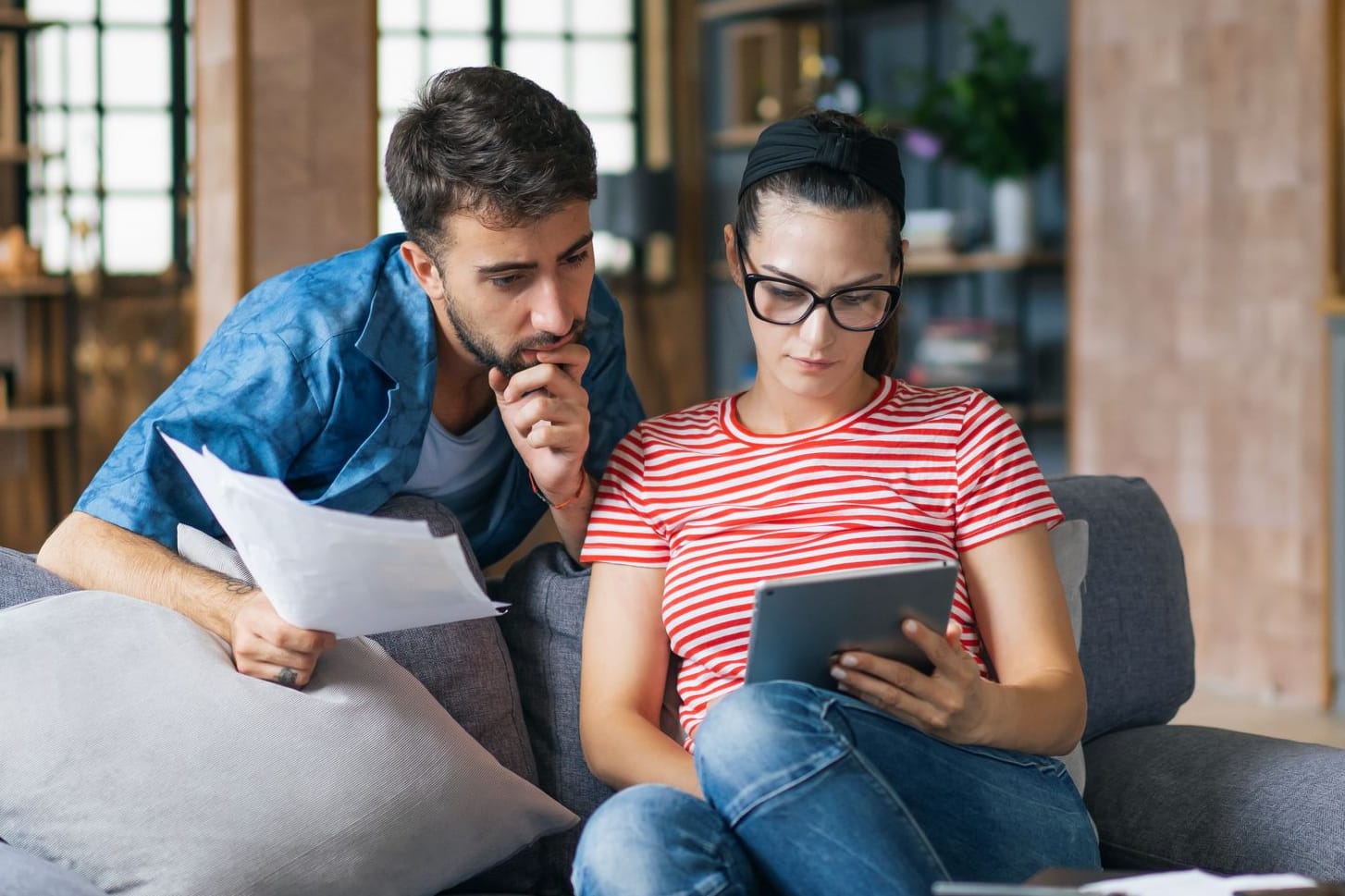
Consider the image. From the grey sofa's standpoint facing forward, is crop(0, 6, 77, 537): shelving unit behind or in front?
behind

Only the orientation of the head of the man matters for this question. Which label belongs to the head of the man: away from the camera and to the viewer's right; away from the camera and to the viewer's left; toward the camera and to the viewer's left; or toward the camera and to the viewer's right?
toward the camera and to the viewer's right

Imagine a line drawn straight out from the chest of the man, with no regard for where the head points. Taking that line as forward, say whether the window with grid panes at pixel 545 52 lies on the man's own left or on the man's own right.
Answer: on the man's own left

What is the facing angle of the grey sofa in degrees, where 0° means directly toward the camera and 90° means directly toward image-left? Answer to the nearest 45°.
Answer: approximately 0°

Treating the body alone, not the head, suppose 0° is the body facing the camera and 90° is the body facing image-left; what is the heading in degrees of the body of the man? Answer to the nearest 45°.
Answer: approximately 315°

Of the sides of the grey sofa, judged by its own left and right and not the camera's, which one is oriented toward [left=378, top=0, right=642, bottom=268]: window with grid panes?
back

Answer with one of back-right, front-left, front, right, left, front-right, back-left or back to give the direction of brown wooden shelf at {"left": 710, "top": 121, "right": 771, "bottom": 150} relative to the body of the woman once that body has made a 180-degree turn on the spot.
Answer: front

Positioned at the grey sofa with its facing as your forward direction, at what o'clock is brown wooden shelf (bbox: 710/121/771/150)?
The brown wooden shelf is roughly at 6 o'clock from the grey sofa.
